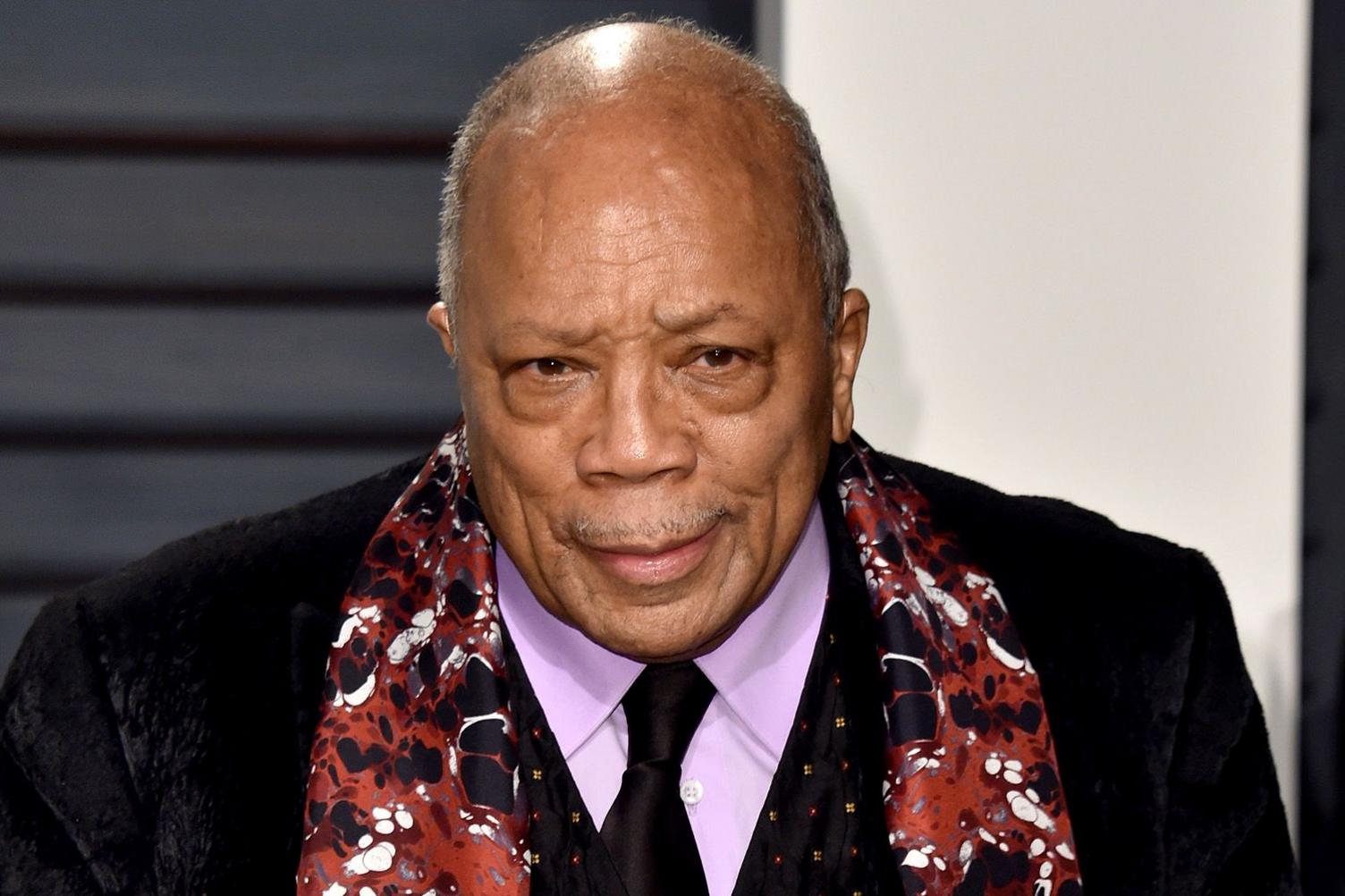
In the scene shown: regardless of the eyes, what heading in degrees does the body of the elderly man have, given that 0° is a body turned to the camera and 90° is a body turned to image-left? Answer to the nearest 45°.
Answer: approximately 0°
